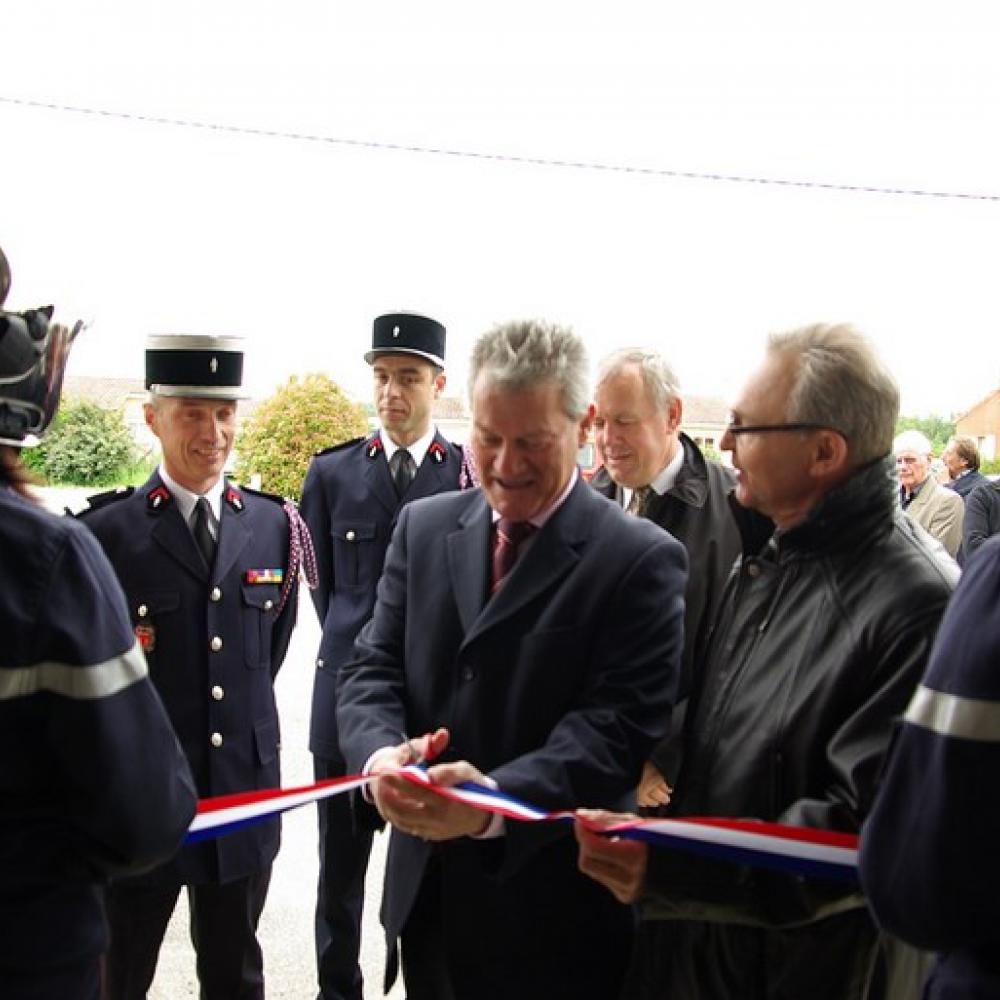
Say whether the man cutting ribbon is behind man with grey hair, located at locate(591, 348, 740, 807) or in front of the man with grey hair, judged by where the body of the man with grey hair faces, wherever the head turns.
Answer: in front

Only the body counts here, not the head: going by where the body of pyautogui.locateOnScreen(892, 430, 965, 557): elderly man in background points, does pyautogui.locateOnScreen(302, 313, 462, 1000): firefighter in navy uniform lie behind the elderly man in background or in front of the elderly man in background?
in front

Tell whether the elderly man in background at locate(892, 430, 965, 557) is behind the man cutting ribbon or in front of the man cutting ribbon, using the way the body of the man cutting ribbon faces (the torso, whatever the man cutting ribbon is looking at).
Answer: behind

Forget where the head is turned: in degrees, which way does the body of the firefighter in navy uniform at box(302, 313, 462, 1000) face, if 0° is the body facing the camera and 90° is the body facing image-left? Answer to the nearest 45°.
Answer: approximately 0°

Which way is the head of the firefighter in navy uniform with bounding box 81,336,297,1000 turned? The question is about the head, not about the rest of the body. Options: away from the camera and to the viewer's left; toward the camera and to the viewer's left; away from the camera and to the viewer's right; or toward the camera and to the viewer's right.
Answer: toward the camera and to the viewer's right

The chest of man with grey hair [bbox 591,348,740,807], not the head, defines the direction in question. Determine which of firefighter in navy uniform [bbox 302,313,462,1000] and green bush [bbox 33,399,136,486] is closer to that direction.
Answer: the firefighter in navy uniform

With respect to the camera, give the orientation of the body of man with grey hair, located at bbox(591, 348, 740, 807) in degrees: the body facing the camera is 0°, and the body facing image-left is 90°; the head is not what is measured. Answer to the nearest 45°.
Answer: approximately 45°

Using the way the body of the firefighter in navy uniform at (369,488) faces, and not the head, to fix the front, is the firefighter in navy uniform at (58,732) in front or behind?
in front

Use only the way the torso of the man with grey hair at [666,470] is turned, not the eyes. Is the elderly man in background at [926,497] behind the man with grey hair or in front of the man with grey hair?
behind

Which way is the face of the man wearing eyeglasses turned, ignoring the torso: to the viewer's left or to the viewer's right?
to the viewer's left
